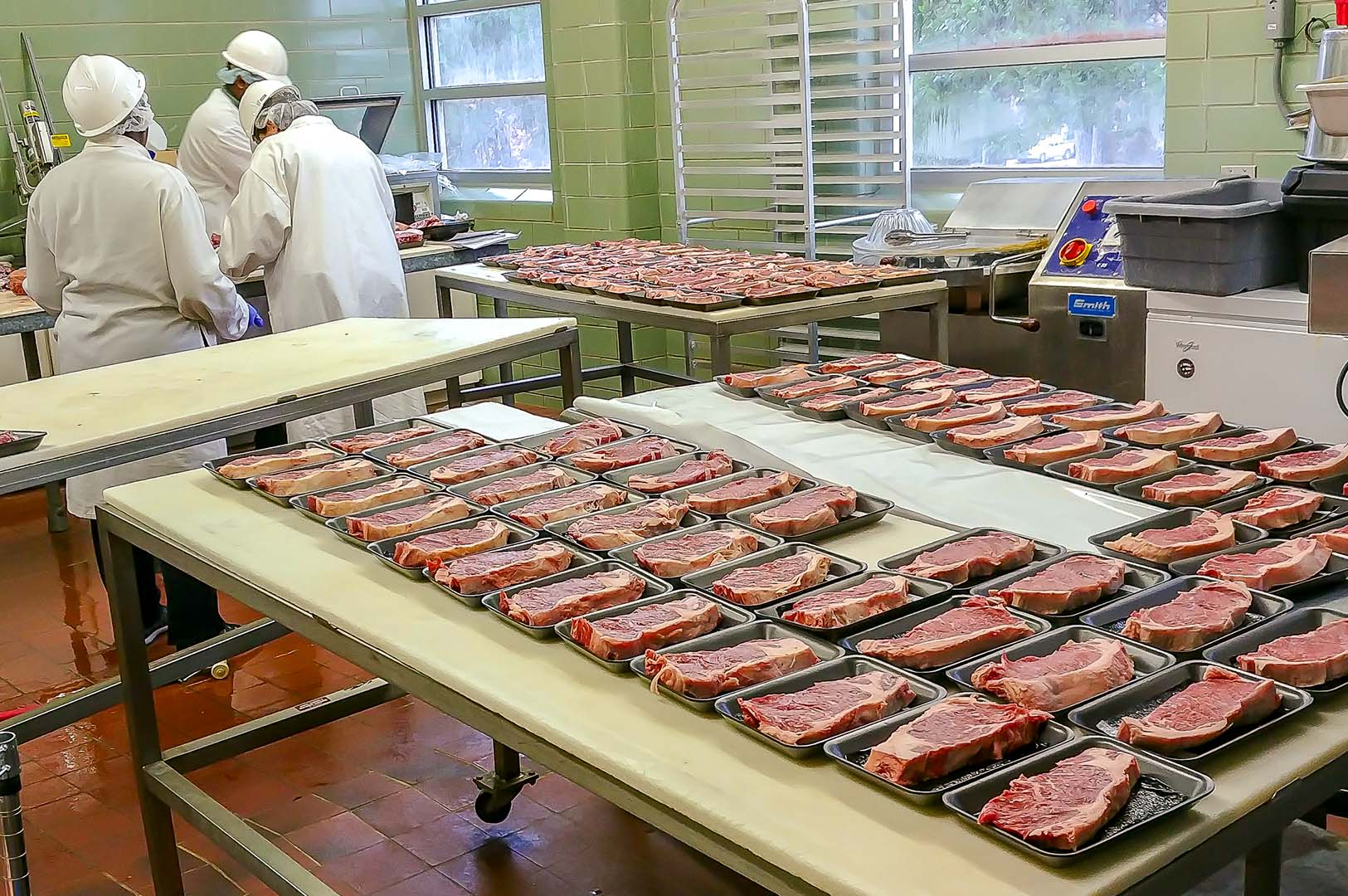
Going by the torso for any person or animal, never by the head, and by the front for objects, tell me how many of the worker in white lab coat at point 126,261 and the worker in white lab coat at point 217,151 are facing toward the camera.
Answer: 0

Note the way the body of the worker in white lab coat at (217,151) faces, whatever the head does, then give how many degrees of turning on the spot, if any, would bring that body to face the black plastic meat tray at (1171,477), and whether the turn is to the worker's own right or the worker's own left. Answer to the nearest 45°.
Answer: approximately 90° to the worker's own right

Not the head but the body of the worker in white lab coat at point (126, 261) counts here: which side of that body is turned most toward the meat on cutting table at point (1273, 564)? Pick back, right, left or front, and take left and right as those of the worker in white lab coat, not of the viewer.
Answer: right

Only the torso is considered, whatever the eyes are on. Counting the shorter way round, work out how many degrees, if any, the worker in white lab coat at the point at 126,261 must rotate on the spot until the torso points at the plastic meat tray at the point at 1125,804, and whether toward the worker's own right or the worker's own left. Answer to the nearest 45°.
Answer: approximately 135° to the worker's own right

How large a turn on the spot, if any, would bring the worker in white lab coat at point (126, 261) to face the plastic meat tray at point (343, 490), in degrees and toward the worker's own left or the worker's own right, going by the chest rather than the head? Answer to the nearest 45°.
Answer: approximately 135° to the worker's own right

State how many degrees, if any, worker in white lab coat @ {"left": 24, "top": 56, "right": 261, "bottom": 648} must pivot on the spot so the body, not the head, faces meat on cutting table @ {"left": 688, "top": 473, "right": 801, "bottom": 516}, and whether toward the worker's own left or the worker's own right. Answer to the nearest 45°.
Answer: approximately 135° to the worker's own right

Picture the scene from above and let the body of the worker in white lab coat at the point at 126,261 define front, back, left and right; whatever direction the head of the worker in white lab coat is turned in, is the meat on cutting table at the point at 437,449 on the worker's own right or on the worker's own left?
on the worker's own right

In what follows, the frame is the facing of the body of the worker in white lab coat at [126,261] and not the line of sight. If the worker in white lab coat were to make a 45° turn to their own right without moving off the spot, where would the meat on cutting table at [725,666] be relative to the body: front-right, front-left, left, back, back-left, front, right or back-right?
right

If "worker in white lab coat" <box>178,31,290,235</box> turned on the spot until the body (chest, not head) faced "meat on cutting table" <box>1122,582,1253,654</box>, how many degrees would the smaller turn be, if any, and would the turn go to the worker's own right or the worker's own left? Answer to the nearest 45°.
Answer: approximately 90° to the worker's own right

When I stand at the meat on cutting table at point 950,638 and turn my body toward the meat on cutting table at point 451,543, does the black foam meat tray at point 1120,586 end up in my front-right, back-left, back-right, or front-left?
back-right

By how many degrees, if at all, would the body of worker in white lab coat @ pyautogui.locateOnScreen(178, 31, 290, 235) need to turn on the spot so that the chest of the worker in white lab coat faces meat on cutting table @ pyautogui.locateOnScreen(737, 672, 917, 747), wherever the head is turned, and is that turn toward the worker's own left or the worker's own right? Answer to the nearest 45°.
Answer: approximately 90° to the worker's own right

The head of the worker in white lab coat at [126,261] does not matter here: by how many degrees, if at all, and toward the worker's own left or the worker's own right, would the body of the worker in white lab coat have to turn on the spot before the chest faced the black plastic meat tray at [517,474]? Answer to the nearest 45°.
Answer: approximately 135° to the worker's own right

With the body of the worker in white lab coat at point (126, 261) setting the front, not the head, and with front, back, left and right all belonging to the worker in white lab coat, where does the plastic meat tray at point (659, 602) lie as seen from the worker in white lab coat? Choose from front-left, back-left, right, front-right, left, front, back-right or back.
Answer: back-right
